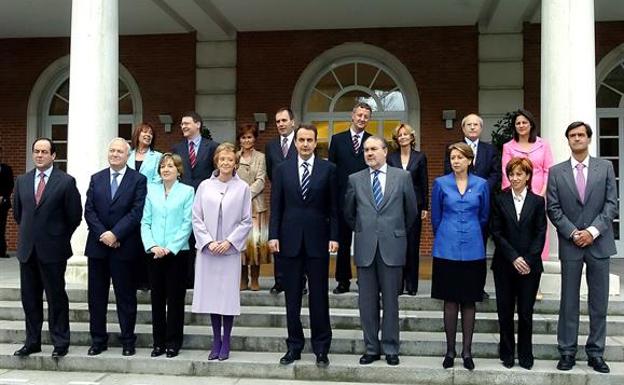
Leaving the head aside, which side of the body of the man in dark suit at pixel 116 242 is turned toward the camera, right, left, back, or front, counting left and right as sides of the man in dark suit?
front

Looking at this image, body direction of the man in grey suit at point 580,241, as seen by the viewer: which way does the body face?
toward the camera

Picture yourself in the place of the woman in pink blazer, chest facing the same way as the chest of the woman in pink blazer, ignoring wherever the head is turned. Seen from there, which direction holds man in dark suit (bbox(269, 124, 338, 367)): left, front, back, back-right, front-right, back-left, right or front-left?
front-right

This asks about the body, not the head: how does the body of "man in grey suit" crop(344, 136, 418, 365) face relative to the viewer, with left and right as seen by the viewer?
facing the viewer

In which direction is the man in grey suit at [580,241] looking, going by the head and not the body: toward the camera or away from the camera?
toward the camera

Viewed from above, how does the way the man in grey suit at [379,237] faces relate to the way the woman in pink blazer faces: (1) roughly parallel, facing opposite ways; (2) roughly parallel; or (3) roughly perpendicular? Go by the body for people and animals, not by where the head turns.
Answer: roughly parallel

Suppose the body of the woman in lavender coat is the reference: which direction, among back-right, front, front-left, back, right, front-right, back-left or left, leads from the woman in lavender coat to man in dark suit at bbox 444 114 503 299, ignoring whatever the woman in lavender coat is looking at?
left

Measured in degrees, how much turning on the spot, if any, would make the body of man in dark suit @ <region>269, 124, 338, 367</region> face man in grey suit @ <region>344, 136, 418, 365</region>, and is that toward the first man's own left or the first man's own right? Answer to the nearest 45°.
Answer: approximately 90° to the first man's own left

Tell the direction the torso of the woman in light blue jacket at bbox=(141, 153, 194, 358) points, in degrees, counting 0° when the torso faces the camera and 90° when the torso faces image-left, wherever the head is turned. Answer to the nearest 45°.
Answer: approximately 0°

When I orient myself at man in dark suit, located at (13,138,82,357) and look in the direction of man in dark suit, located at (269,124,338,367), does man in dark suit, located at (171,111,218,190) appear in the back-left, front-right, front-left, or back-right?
front-left

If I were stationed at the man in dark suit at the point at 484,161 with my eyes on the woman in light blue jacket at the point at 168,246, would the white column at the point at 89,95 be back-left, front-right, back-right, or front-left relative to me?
front-right

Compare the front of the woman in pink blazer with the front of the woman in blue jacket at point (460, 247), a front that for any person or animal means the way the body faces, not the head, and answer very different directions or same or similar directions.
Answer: same or similar directions

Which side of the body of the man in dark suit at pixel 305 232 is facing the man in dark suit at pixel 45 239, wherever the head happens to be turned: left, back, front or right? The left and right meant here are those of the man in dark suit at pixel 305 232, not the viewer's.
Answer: right

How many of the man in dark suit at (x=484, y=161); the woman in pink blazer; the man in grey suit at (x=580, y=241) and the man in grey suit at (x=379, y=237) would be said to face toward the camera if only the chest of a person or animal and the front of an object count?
4

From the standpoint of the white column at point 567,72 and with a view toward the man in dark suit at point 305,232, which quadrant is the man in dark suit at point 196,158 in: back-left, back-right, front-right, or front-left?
front-right

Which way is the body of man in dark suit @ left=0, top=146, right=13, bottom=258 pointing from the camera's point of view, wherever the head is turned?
toward the camera
